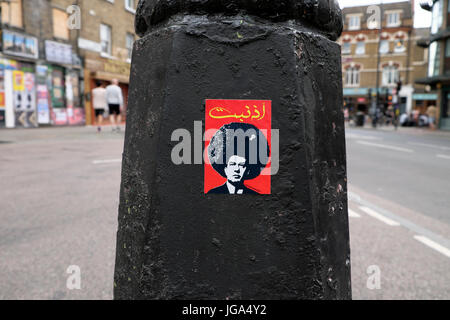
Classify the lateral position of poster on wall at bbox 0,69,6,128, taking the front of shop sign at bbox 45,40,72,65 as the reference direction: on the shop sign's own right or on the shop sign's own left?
on the shop sign's own right

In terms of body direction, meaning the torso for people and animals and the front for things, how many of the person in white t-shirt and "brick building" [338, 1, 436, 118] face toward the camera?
1

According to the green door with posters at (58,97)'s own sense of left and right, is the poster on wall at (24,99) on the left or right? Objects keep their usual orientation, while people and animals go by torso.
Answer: on its right

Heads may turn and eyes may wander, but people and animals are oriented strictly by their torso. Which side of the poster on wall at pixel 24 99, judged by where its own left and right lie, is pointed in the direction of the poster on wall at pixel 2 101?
right

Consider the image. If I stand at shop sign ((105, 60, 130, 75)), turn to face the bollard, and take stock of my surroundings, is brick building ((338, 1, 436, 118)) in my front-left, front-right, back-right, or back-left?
back-left

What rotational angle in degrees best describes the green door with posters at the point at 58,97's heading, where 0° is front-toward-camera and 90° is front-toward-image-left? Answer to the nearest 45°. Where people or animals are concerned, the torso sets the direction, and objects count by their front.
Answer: approximately 315°
